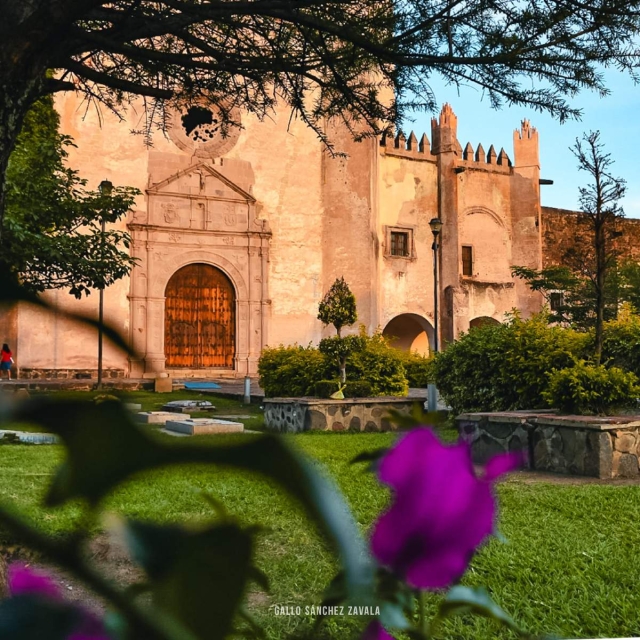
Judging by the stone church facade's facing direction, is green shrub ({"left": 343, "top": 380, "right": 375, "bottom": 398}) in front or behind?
in front

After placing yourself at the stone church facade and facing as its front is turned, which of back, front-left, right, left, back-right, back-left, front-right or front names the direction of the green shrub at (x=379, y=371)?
front

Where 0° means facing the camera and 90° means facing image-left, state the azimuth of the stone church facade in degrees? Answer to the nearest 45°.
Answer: approximately 0°

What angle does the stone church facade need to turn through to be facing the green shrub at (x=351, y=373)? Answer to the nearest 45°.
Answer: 0° — it already faces it

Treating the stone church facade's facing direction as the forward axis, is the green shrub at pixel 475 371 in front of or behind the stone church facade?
in front

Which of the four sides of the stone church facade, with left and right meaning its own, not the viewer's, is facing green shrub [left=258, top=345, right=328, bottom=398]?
front

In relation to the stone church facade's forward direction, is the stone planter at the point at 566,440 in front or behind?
in front

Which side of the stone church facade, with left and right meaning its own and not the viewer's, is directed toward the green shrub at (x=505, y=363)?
front

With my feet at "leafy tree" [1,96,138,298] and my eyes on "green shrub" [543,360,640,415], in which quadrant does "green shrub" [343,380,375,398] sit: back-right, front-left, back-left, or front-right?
front-left

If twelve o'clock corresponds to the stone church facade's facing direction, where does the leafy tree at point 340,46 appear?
The leafy tree is roughly at 12 o'clock from the stone church facade.
